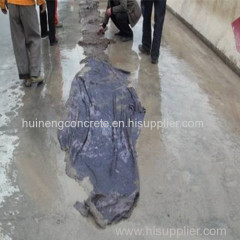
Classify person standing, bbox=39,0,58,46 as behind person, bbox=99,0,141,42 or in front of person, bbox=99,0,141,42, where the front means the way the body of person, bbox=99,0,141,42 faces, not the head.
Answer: in front

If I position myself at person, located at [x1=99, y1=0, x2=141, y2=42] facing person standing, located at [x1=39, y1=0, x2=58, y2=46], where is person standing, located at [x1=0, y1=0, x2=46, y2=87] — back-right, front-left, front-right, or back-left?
front-left

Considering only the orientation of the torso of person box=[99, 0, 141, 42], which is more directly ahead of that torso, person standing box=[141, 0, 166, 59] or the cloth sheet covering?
the cloth sheet covering

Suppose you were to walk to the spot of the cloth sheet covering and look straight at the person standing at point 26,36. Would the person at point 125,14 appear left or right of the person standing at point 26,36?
right

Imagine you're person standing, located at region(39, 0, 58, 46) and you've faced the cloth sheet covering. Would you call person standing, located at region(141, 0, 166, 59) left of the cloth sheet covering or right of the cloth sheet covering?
left

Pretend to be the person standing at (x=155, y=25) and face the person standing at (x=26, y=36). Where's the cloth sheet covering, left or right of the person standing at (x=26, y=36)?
left

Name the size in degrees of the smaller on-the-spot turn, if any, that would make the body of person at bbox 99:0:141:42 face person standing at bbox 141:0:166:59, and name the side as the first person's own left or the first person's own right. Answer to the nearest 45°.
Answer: approximately 135° to the first person's own left
